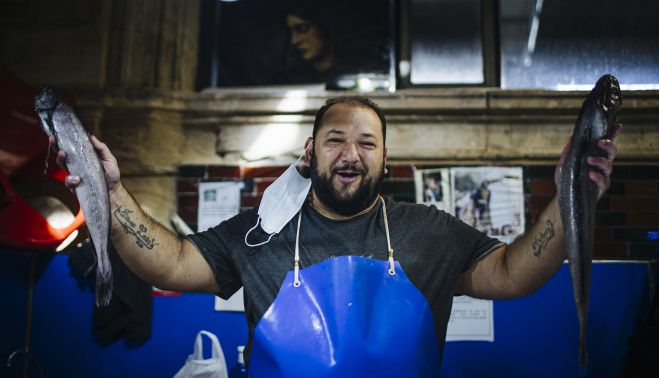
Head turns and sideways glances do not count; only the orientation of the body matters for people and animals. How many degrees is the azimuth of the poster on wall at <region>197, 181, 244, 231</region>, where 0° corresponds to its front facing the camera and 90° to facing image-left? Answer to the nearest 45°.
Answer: approximately 0°

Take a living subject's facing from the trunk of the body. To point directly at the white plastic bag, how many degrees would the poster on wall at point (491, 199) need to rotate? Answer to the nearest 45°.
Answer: approximately 45° to its right
